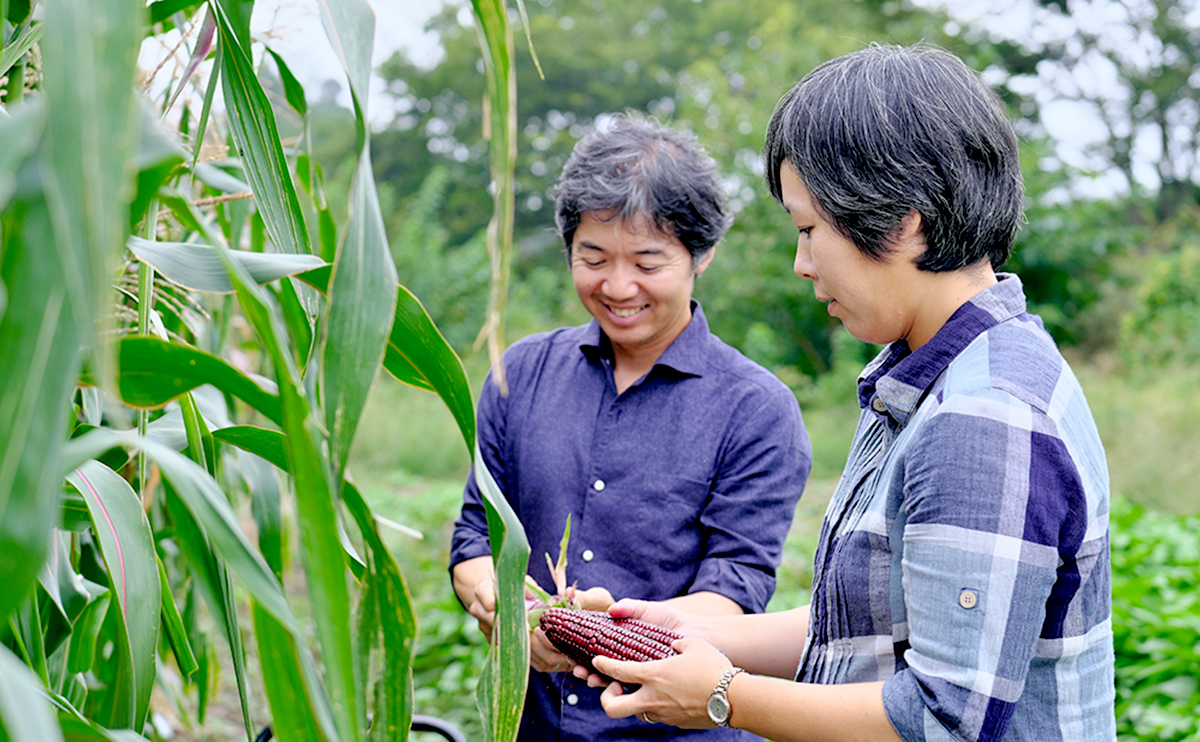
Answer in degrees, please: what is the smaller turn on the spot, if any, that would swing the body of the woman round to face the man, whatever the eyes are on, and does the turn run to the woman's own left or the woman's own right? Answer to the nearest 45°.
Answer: approximately 45° to the woman's own right

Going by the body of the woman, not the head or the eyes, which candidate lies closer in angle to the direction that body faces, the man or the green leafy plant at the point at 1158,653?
the man

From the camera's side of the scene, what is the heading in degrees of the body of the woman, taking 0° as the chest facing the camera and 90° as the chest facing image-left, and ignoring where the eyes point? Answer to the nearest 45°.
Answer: approximately 90°

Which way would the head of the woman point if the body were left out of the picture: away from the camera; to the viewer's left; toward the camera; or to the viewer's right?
to the viewer's left
